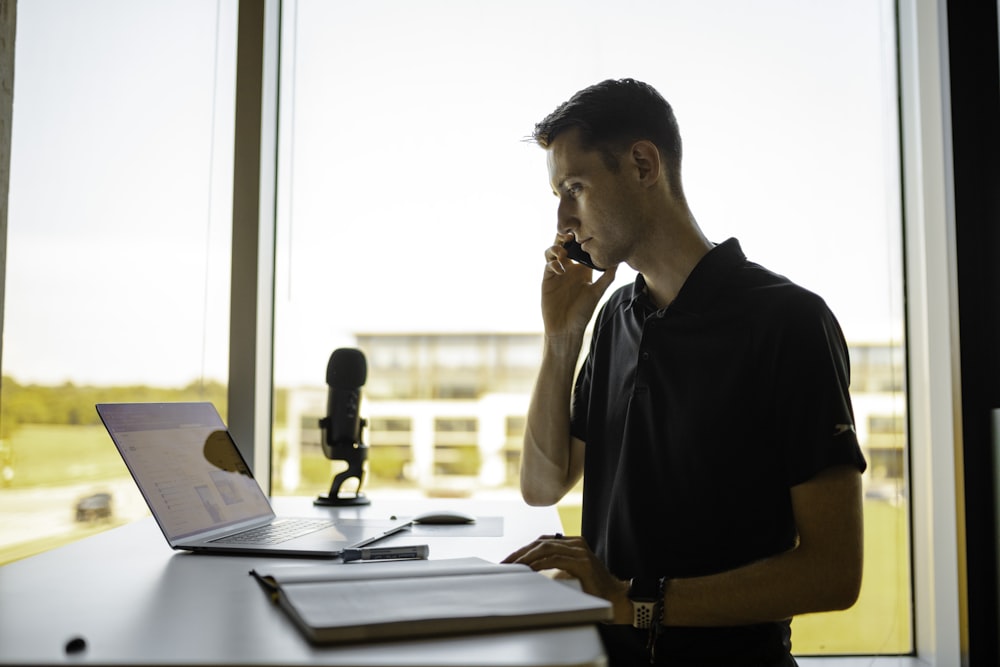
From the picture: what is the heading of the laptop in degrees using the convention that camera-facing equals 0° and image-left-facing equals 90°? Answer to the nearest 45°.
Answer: approximately 315°

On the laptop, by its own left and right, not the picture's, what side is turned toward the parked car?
left

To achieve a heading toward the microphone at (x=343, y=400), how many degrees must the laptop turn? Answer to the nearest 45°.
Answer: approximately 90° to its left

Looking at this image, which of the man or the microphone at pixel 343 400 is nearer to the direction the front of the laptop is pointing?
the man
